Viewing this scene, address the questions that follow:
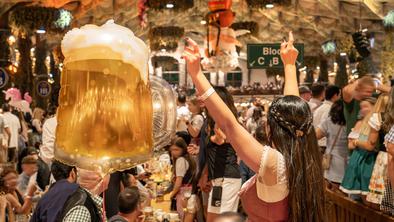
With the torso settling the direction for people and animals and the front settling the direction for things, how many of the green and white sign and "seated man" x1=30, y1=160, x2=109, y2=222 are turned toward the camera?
1

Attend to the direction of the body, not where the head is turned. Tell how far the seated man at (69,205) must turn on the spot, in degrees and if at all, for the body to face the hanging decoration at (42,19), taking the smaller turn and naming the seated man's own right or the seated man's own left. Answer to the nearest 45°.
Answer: approximately 45° to the seated man's own left

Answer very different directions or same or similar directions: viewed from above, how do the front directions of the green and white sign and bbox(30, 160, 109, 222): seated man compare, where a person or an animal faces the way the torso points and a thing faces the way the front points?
very different directions

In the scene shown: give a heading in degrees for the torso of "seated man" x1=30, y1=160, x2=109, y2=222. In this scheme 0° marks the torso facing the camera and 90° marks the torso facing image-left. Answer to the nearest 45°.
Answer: approximately 225°

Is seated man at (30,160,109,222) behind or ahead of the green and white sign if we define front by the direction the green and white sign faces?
ahead

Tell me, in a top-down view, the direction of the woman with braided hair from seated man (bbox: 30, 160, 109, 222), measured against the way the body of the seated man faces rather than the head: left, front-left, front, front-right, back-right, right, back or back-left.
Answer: front-right

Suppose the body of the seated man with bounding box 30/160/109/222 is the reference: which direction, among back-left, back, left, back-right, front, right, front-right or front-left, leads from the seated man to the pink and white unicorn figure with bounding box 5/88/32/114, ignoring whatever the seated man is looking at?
front-left

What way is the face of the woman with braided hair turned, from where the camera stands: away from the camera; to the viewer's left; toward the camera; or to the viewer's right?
away from the camera

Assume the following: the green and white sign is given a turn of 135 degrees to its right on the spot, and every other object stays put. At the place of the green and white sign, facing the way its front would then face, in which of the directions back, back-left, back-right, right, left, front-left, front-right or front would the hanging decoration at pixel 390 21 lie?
right
